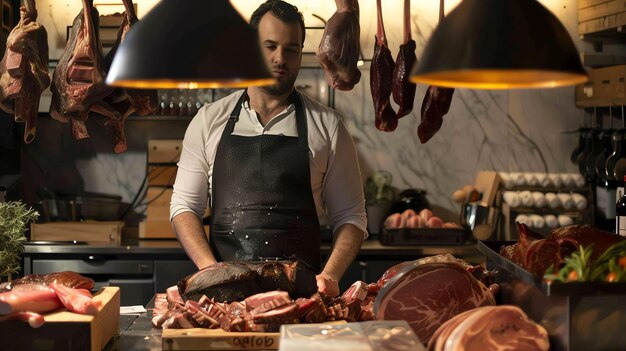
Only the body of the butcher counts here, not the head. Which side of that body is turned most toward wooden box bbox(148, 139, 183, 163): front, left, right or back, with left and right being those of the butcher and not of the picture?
back

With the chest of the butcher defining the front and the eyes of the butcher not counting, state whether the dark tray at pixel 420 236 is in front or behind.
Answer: behind

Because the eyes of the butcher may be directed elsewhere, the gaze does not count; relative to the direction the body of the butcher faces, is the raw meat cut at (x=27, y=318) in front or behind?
in front

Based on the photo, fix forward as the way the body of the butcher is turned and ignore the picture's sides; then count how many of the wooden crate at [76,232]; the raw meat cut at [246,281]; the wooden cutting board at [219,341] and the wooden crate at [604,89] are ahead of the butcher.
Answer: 2

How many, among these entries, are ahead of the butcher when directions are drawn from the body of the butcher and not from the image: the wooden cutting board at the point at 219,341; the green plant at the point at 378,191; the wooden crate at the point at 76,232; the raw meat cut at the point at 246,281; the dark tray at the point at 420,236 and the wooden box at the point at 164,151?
2

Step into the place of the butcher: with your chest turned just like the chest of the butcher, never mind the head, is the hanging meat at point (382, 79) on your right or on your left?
on your left

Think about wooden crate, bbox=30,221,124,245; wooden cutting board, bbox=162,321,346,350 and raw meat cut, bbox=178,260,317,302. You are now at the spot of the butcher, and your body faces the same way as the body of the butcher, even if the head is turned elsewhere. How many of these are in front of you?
2

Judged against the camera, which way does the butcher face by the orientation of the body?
toward the camera

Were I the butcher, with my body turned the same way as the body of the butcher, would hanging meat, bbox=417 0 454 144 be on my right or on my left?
on my left

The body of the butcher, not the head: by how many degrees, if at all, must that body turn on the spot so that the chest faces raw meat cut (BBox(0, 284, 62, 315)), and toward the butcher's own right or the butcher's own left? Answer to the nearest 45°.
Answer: approximately 45° to the butcher's own right

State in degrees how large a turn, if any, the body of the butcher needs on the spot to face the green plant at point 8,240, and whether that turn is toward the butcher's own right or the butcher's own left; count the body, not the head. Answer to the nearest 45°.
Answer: approximately 45° to the butcher's own right

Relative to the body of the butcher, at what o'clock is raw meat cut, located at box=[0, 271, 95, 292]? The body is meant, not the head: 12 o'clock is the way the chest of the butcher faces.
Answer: The raw meat cut is roughly at 1 o'clock from the butcher.

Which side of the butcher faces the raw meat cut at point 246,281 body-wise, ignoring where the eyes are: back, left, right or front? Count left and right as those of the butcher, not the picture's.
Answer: front

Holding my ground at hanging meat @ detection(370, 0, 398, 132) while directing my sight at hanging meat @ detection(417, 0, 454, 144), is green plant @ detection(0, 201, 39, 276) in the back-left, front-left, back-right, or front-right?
back-right

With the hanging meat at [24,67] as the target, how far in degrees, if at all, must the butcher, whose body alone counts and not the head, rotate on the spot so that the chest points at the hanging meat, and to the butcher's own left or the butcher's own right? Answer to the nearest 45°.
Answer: approximately 90° to the butcher's own right
